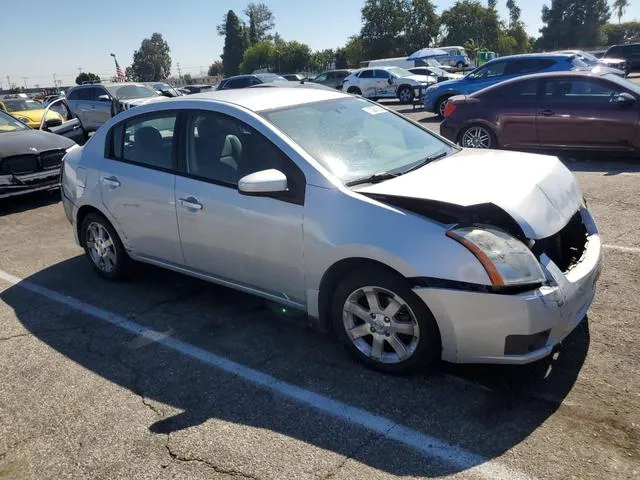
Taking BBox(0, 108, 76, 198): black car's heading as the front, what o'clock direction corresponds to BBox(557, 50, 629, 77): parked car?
The parked car is roughly at 10 o'clock from the black car.

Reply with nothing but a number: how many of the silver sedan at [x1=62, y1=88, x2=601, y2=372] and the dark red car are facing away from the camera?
0

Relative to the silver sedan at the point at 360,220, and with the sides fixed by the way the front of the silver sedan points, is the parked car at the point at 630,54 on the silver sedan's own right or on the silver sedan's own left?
on the silver sedan's own left

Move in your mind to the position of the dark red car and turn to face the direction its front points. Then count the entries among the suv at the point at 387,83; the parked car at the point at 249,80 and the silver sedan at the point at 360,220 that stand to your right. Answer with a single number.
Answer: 1

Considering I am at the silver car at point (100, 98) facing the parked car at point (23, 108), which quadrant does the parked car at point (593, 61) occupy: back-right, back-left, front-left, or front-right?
back-right

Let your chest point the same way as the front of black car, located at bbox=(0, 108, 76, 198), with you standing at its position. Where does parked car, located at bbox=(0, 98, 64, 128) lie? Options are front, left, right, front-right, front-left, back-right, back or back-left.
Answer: back-left

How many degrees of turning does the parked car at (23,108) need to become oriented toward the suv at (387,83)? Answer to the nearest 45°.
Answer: approximately 45° to its left

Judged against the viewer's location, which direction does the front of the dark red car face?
facing to the right of the viewer
